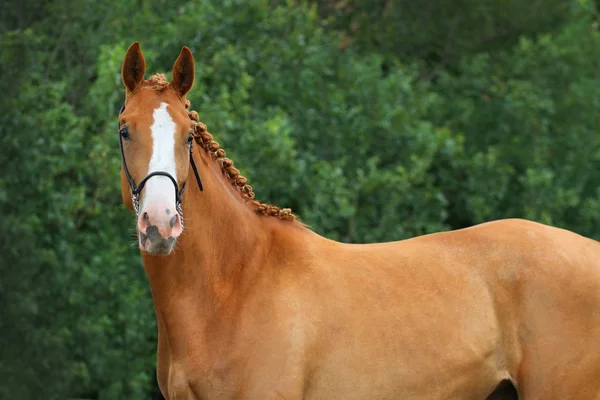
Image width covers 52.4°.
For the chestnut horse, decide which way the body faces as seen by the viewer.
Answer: to the viewer's left
